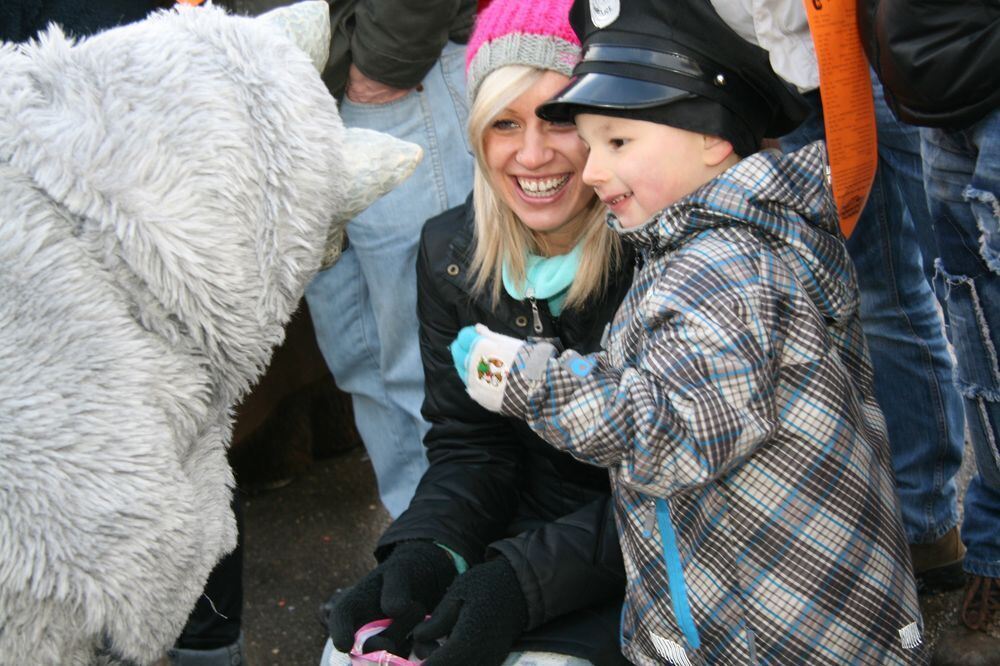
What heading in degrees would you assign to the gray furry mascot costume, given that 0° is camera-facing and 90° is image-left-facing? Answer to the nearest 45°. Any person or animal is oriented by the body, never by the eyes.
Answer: approximately 225°

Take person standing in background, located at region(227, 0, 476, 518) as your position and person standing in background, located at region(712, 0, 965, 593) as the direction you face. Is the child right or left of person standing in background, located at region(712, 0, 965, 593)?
right

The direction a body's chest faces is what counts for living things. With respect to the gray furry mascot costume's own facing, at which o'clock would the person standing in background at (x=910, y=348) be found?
The person standing in background is roughly at 1 o'clock from the gray furry mascot costume.

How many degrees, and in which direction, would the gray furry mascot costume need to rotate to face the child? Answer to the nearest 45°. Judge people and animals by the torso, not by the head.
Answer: approximately 45° to its right

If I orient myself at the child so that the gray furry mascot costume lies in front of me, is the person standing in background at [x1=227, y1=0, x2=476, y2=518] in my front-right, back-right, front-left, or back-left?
front-right

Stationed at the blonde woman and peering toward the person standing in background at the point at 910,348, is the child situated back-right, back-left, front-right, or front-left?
front-right

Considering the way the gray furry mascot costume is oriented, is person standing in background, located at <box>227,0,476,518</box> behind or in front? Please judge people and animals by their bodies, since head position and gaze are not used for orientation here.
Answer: in front
